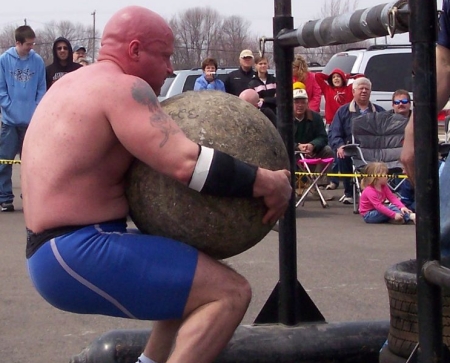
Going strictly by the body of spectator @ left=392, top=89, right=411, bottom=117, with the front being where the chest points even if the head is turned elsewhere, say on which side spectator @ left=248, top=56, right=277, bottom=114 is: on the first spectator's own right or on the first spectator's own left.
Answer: on the first spectator's own right

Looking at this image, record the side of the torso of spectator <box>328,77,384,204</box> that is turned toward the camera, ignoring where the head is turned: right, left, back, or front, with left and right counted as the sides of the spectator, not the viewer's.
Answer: front

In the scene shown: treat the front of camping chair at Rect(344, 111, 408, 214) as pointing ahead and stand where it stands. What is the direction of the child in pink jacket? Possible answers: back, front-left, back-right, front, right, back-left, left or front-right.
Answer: front

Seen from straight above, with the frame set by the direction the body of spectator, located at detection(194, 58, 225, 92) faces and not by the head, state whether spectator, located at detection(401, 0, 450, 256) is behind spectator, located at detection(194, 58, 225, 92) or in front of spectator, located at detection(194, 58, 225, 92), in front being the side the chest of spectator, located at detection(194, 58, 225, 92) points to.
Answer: in front

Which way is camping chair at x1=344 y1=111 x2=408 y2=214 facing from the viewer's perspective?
toward the camera

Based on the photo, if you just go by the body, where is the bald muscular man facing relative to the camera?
to the viewer's right

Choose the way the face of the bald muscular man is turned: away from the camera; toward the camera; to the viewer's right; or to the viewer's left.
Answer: to the viewer's right

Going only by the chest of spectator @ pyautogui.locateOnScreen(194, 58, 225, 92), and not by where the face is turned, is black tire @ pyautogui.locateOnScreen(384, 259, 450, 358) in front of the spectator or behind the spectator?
in front

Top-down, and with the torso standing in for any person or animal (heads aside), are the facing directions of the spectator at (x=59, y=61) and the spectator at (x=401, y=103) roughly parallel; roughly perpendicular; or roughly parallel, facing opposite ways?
roughly parallel

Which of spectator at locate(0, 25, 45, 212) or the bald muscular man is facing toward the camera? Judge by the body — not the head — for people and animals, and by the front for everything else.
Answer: the spectator

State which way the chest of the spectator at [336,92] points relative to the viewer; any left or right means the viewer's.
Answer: facing the viewer

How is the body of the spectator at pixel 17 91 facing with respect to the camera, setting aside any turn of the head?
toward the camera

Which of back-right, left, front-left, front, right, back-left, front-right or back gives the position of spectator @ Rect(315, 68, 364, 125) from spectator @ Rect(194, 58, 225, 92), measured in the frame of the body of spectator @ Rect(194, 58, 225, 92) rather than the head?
left

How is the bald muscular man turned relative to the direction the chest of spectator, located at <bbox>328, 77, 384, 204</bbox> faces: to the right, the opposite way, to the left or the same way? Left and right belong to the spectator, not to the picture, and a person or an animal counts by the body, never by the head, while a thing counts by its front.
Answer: to the left
